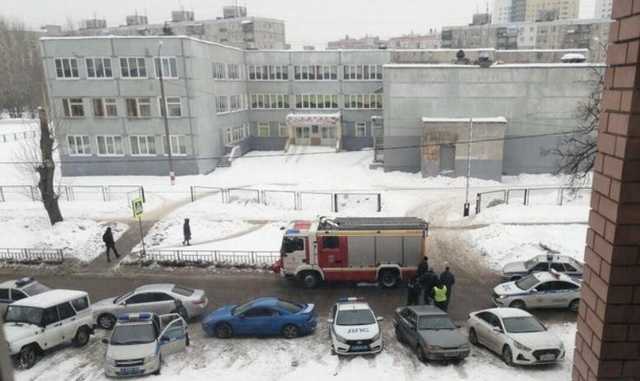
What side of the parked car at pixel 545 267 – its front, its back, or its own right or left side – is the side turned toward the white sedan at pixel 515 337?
left

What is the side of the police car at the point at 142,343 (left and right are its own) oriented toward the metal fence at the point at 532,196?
back

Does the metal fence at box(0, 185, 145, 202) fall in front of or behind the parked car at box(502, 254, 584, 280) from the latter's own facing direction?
in front

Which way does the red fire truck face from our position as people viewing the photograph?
facing to the left of the viewer

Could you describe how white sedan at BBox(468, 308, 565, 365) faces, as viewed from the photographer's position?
facing the viewer and to the right of the viewer

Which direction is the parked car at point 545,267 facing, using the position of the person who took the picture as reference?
facing to the left of the viewer

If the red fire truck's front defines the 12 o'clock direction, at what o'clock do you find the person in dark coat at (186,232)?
The person in dark coat is roughly at 1 o'clock from the red fire truck.

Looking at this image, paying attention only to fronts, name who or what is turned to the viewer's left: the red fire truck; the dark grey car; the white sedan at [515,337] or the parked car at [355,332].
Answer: the red fire truck

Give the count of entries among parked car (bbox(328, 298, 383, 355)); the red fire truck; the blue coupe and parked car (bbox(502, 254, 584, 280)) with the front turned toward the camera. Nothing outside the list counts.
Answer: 1

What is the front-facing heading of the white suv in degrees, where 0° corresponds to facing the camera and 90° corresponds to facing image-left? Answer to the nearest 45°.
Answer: approximately 45°

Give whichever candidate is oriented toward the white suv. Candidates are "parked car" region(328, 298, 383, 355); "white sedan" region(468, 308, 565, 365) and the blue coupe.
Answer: the blue coupe

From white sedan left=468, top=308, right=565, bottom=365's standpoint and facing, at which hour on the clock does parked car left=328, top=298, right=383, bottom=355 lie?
The parked car is roughly at 4 o'clock from the white sedan.

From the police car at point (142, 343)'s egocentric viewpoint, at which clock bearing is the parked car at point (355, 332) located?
The parked car is roughly at 8 o'clock from the police car.

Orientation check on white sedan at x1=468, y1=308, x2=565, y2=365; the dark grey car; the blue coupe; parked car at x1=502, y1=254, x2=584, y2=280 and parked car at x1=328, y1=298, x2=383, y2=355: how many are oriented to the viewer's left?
2

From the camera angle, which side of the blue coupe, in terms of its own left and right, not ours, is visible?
left

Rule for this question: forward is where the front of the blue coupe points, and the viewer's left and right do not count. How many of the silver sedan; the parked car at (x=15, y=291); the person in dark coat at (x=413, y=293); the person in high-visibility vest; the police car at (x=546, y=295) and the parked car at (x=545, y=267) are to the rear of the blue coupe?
4
